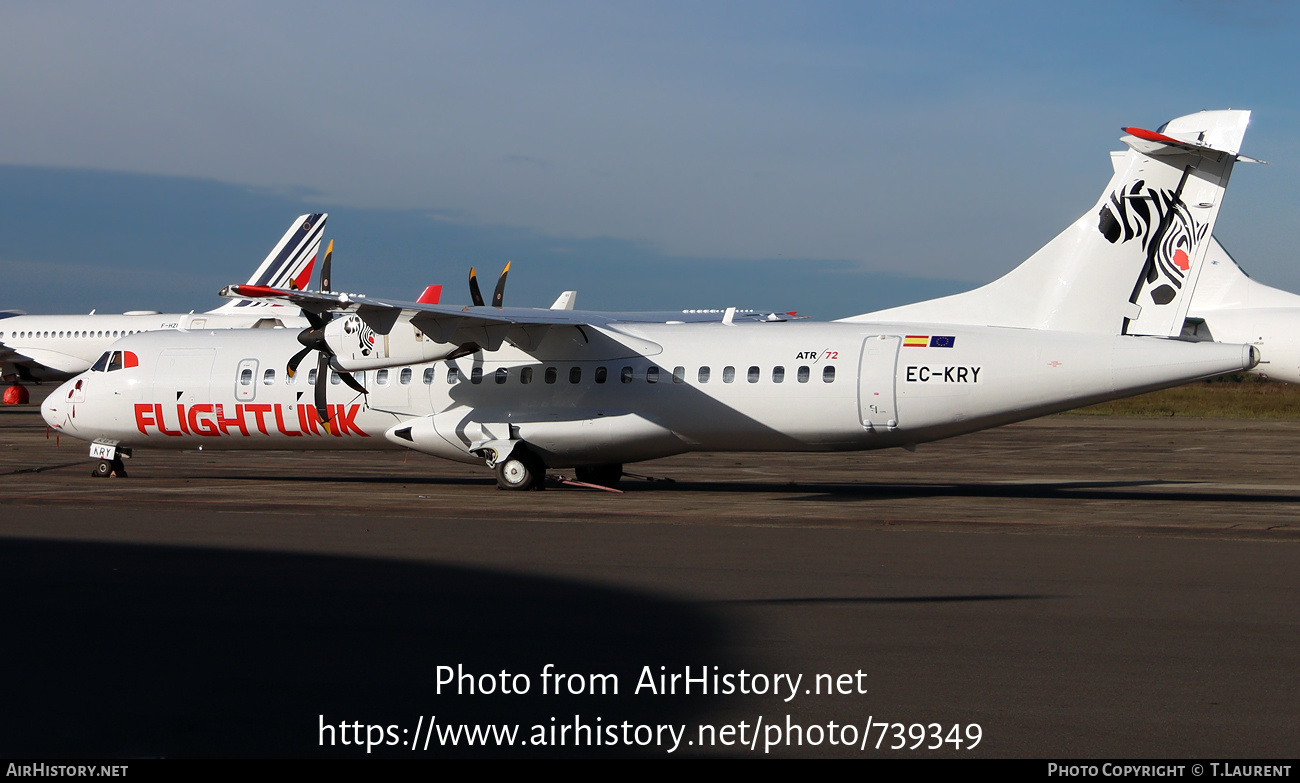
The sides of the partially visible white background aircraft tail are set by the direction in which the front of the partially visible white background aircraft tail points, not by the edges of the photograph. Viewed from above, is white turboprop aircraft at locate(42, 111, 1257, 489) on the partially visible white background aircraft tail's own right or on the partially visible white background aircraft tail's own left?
on the partially visible white background aircraft tail's own right

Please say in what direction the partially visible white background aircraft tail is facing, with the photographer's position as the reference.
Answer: facing to the right of the viewer
